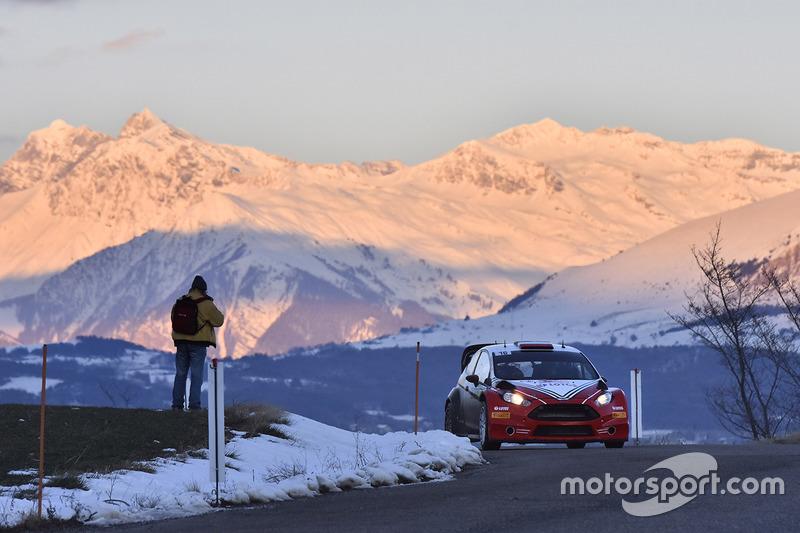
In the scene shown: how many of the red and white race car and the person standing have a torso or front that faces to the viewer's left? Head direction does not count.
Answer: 0

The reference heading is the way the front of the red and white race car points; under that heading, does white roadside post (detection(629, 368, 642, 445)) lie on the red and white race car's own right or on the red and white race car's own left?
on the red and white race car's own left

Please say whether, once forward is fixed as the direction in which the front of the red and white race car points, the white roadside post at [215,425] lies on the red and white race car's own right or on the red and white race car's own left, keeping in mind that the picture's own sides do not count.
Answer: on the red and white race car's own right

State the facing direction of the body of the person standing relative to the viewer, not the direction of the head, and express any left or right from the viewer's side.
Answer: facing away from the viewer and to the right of the viewer

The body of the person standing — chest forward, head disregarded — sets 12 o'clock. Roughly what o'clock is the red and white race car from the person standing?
The red and white race car is roughly at 2 o'clock from the person standing.

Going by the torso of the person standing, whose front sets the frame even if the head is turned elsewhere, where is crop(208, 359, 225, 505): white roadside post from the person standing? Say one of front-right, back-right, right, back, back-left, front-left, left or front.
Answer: back-right

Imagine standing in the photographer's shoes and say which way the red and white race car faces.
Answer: facing the viewer and to the right of the viewer

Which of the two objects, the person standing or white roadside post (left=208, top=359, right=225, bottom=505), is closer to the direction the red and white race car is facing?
the white roadside post
